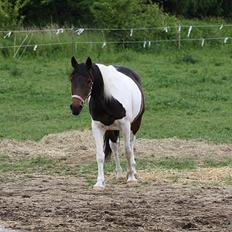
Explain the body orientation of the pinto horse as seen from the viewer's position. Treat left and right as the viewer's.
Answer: facing the viewer and to the left of the viewer
